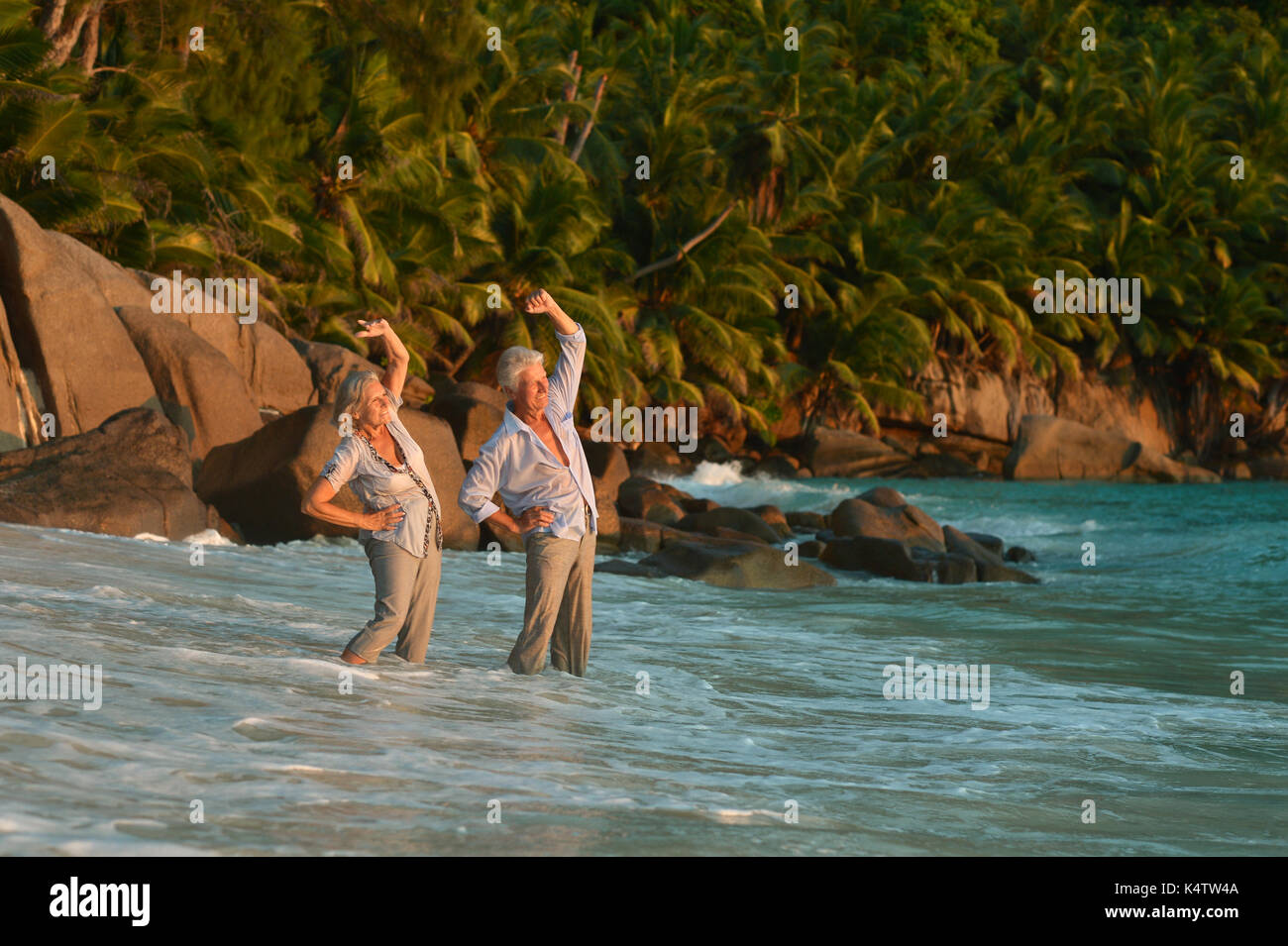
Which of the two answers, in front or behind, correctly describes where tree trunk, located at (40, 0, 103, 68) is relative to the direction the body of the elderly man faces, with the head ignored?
behind

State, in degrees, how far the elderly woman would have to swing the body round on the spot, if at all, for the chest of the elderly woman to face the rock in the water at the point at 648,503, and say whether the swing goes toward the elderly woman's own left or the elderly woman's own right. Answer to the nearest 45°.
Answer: approximately 135° to the elderly woman's own left

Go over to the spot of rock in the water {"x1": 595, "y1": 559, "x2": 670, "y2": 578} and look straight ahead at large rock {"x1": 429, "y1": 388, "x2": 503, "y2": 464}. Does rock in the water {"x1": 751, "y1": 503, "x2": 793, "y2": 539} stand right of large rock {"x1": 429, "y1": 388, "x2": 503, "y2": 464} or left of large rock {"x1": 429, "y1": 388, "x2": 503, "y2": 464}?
right

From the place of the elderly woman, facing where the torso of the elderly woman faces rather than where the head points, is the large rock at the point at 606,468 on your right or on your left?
on your left

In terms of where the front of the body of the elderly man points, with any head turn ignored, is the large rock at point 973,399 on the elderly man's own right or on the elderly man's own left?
on the elderly man's own left

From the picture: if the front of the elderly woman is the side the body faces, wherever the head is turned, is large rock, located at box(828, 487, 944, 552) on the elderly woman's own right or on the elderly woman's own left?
on the elderly woman's own left

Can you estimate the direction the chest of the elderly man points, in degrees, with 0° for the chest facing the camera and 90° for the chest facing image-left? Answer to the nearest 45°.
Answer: approximately 315°

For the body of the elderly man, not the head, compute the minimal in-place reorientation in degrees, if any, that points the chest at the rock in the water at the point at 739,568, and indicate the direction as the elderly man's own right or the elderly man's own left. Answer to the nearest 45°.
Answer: approximately 135° to the elderly man's own left

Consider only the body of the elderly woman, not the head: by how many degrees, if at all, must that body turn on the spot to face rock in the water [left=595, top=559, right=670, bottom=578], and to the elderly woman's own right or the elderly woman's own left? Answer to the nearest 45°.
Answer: approximately 135° to the elderly woman's own left
